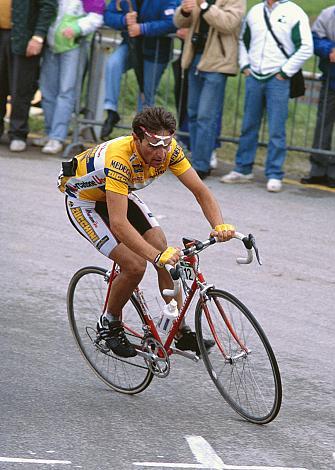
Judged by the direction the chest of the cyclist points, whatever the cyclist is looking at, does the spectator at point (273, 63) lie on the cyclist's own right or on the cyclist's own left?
on the cyclist's own left

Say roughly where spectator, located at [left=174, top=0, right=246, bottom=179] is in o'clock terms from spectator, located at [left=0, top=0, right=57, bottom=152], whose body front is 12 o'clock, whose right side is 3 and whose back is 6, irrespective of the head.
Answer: spectator, located at [left=174, top=0, right=246, bottom=179] is roughly at 10 o'clock from spectator, located at [left=0, top=0, right=57, bottom=152].

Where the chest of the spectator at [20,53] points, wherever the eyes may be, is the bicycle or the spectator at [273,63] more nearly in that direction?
the bicycle

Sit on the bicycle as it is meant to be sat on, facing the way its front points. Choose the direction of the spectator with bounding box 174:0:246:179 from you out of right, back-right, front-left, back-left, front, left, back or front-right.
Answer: back-left

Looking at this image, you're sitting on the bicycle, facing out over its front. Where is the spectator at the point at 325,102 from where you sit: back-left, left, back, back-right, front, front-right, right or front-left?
back-left

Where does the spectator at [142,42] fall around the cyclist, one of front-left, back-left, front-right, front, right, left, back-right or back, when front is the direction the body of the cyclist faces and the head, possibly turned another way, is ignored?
back-left

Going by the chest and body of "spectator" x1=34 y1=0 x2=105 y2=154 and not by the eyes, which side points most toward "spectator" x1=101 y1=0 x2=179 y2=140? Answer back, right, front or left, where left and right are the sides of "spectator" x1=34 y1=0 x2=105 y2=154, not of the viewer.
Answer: left

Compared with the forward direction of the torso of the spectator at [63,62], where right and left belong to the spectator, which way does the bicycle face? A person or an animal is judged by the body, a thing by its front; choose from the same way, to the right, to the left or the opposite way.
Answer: to the left

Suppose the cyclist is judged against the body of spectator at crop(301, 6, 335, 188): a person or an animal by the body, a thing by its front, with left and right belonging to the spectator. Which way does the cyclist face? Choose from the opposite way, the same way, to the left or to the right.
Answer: to the left

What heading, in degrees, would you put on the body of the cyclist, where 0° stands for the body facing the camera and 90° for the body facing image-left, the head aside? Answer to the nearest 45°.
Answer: approximately 315°

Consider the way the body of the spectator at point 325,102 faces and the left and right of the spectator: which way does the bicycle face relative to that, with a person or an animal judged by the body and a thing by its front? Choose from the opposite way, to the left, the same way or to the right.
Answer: to the left
